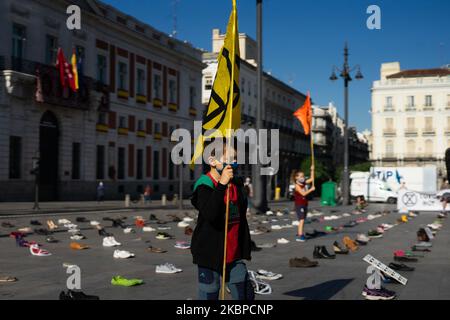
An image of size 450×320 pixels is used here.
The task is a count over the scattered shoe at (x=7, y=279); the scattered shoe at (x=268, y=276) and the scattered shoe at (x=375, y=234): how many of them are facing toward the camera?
0

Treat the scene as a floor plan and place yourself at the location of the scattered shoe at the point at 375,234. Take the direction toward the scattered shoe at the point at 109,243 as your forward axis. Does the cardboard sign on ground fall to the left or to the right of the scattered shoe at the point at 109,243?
left

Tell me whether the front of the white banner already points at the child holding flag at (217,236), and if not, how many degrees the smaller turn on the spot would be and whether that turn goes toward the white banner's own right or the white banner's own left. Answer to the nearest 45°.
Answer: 0° — it already faces them

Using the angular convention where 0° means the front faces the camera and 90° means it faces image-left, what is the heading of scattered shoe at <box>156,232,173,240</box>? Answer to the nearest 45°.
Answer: approximately 270°

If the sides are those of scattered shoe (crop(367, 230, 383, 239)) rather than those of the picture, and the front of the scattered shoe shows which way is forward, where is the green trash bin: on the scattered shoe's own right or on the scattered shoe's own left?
on the scattered shoe's own left

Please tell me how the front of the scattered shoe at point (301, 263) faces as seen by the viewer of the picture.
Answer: facing to the right of the viewer

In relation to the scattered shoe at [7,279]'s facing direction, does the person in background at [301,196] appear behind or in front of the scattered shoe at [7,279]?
in front

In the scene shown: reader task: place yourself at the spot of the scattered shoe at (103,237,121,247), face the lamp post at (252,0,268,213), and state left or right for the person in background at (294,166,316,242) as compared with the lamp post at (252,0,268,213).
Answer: right
